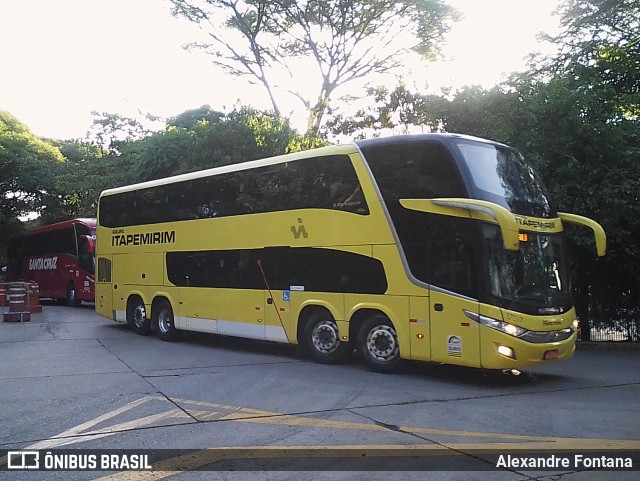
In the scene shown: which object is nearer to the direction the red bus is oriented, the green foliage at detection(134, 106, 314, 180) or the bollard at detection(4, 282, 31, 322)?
the green foliage

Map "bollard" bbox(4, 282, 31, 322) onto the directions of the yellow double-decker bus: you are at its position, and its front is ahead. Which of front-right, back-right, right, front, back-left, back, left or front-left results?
back

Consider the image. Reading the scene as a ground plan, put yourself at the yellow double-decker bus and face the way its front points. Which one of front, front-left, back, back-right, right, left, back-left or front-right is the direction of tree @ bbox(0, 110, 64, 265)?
back

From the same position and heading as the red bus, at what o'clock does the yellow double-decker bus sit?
The yellow double-decker bus is roughly at 1 o'clock from the red bus.

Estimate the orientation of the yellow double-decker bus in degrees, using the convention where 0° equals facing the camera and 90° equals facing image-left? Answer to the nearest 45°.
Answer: approximately 315°

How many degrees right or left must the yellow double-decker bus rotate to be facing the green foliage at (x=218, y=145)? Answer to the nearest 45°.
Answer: approximately 135° to its left

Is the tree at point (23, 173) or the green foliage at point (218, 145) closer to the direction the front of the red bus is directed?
the green foliage

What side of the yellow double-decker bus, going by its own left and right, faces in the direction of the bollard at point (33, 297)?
back

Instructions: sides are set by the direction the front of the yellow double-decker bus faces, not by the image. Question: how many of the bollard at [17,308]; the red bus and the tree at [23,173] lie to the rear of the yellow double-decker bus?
3
